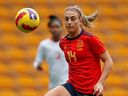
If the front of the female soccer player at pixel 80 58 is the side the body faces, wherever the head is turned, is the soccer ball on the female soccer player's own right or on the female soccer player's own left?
on the female soccer player's own right

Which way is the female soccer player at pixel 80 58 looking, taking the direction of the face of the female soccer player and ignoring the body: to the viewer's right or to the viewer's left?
to the viewer's left

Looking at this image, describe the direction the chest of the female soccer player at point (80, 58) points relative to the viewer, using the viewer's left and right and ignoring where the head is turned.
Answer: facing the viewer and to the left of the viewer
